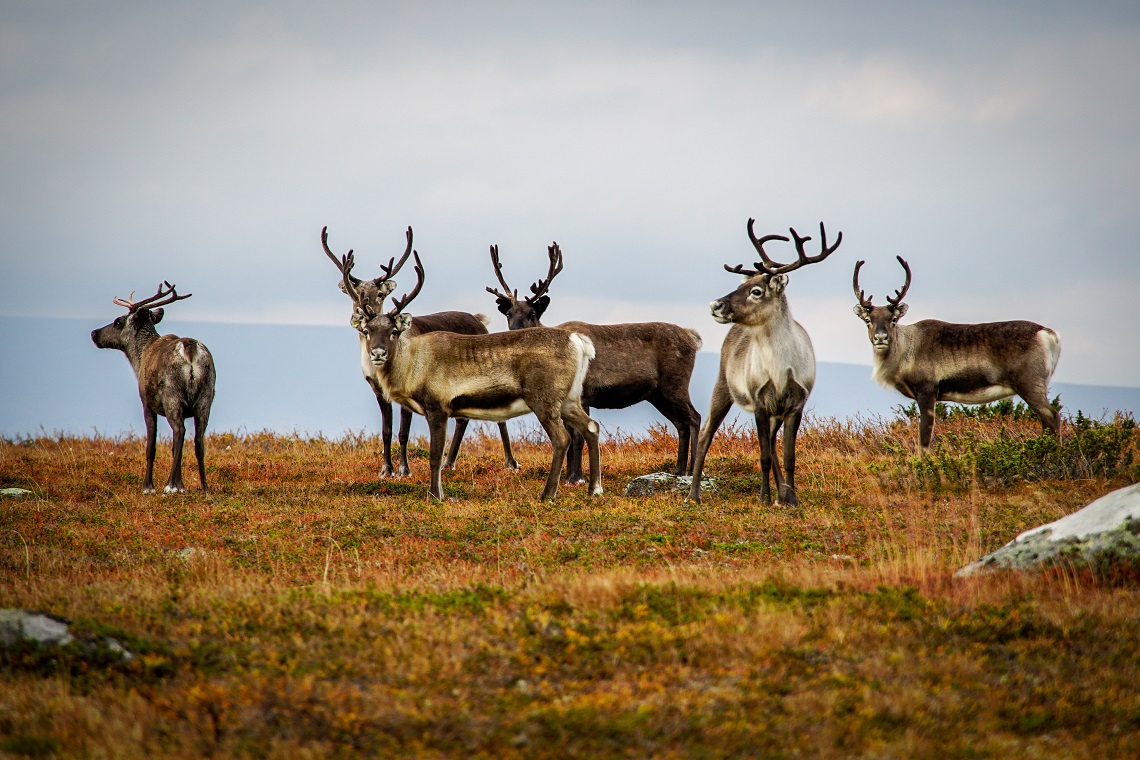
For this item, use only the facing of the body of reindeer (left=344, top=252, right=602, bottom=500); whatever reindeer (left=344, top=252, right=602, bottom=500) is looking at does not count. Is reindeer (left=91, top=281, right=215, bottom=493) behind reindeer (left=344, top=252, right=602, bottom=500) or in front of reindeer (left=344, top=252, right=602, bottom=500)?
in front

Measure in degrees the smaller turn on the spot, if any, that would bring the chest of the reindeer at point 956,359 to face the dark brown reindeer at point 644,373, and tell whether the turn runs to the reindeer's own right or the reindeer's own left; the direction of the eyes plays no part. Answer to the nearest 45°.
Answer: approximately 45° to the reindeer's own left

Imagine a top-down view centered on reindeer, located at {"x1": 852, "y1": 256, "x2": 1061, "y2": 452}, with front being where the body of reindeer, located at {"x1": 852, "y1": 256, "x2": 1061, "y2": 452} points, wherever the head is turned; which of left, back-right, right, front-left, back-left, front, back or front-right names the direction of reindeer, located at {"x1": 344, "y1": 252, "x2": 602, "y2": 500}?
front-left

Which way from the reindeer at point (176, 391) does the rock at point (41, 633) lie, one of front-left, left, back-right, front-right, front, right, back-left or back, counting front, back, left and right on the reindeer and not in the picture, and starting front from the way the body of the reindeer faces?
back-left

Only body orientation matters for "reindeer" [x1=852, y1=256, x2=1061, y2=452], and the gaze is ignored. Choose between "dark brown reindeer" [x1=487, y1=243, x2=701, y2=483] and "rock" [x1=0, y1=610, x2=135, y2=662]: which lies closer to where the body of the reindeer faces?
the dark brown reindeer

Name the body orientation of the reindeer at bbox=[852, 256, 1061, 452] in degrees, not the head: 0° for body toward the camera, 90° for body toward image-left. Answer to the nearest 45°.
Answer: approximately 90°

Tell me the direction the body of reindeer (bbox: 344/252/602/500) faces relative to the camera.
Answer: to the viewer's left

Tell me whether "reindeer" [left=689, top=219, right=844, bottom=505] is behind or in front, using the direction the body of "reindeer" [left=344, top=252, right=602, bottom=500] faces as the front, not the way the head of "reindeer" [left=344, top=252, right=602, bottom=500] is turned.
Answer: behind

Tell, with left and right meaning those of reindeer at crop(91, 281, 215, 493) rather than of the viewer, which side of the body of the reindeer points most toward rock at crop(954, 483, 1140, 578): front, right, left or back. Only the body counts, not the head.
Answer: back

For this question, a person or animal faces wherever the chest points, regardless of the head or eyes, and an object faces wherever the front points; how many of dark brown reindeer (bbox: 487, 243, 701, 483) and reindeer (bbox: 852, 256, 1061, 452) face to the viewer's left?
2

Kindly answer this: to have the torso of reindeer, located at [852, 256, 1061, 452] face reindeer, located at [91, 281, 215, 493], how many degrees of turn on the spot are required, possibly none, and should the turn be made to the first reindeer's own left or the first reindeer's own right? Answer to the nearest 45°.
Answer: approximately 45° to the first reindeer's own left

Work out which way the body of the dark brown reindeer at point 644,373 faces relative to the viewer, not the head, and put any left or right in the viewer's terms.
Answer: facing to the left of the viewer

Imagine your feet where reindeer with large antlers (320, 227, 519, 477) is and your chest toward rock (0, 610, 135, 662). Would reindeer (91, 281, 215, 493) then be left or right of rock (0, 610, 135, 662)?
right
